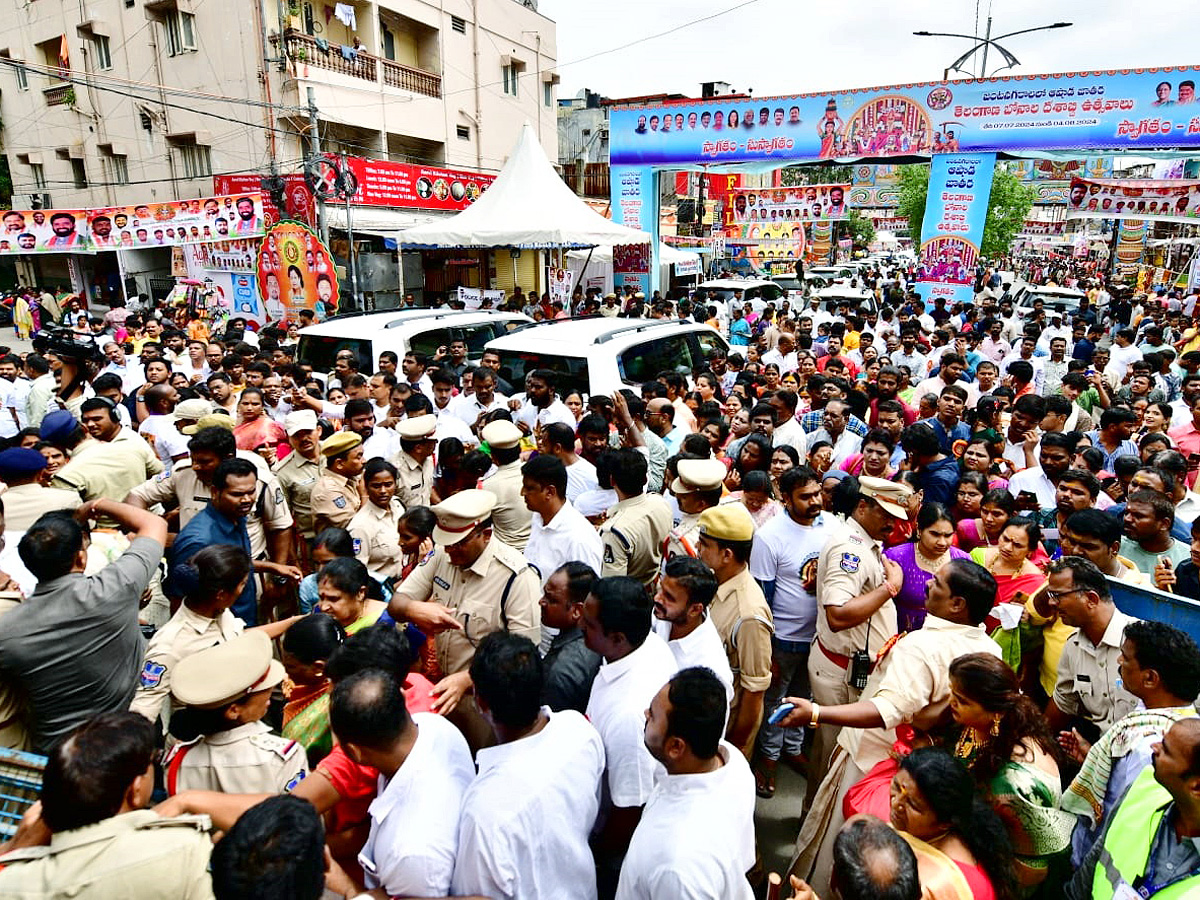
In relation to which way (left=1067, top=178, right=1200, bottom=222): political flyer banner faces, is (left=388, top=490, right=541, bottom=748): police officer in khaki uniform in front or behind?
in front

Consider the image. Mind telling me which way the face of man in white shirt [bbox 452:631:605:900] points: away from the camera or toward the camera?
away from the camera

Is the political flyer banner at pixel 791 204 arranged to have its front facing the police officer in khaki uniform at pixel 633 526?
yes

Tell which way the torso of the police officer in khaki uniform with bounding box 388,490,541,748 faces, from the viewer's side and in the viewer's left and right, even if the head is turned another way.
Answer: facing the viewer and to the left of the viewer

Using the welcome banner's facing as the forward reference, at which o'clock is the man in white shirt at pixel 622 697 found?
The man in white shirt is roughly at 12 o'clock from the welcome banner.

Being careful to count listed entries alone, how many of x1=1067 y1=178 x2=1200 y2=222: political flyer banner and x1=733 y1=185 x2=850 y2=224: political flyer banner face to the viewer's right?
0
